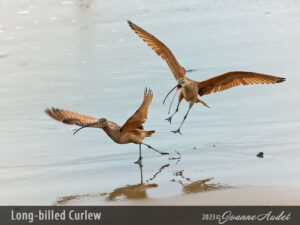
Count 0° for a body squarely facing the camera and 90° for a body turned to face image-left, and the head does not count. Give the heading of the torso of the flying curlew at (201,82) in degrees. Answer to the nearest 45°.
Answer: approximately 45°

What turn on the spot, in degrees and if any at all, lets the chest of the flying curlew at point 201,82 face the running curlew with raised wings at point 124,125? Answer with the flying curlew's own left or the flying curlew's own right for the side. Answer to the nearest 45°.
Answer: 0° — it already faces it
